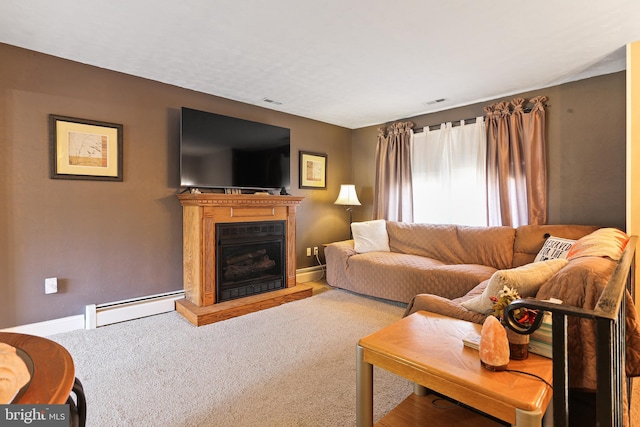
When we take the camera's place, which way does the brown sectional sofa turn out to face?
facing the viewer and to the left of the viewer

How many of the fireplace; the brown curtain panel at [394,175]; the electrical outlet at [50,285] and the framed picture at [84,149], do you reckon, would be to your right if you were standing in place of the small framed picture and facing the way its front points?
3

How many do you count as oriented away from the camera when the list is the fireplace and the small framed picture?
0

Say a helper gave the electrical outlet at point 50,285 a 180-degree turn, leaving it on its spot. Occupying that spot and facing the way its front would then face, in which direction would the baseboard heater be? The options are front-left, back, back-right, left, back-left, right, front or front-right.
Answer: right

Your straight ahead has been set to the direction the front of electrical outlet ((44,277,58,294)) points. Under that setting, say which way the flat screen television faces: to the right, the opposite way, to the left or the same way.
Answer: the same way

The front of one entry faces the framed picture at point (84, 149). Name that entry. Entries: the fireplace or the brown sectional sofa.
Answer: the brown sectional sofa

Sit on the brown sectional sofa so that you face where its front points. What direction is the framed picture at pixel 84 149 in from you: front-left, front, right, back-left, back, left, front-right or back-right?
front

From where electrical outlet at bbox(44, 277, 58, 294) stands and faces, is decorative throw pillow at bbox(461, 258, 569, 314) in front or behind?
in front

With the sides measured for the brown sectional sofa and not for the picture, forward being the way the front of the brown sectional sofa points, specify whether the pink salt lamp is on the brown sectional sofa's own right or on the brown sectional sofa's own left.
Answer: on the brown sectional sofa's own left

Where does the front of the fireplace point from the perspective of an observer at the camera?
facing the viewer and to the right of the viewer

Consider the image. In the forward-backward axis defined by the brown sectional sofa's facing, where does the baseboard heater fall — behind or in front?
in front

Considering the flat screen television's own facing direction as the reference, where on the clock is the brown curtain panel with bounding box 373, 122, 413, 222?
The brown curtain panel is roughly at 10 o'clock from the flat screen television.

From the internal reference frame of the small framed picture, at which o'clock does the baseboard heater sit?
The baseboard heater is roughly at 3 o'clock from the small framed picture.

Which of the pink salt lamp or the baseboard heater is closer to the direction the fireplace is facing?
the pink salt lamp

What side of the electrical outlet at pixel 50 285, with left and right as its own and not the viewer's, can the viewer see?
front

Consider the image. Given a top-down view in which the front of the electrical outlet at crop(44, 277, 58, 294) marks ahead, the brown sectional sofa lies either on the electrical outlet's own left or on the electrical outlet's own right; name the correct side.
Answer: on the electrical outlet's own left

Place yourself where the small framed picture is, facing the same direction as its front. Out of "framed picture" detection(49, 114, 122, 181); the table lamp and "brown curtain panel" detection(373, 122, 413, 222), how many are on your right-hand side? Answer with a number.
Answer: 1
